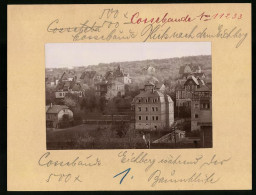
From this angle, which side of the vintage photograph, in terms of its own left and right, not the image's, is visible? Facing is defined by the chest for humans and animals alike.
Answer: front
